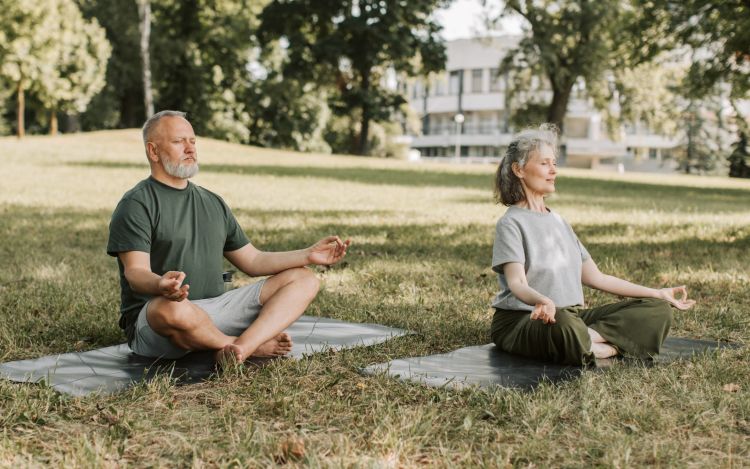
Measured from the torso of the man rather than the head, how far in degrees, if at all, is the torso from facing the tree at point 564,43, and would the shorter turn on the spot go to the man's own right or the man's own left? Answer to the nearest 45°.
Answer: approximately 90° to the man's own left

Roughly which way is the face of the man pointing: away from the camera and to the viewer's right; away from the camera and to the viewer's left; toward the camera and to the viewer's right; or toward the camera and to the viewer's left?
toward the camera and to the viewer's right

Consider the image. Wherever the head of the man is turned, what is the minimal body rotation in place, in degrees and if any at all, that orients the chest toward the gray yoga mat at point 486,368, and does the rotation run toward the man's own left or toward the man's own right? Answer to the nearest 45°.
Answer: approximately 45° to the man's own left

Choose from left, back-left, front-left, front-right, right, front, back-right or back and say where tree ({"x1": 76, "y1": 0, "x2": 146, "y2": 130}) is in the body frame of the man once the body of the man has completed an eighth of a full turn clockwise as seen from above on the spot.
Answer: back

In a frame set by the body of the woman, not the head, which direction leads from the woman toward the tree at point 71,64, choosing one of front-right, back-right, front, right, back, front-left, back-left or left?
back

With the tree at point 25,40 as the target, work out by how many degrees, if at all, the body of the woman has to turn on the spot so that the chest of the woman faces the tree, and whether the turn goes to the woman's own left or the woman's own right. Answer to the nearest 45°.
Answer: approximately 180°

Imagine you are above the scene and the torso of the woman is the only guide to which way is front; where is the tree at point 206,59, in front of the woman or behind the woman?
behind

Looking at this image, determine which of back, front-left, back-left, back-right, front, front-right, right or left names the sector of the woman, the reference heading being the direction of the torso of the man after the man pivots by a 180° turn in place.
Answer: back-right

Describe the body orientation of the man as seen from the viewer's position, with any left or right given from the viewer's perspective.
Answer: facing the viewer and to the right of the viewer
